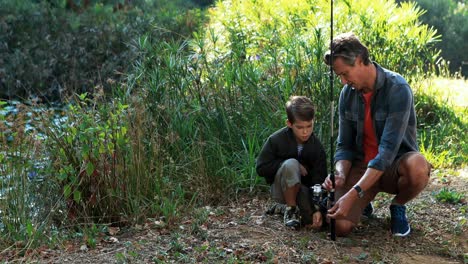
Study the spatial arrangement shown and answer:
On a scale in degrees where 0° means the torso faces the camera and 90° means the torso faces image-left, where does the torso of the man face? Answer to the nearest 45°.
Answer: approximately 45°

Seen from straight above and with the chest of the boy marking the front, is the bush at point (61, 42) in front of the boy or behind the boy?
behind

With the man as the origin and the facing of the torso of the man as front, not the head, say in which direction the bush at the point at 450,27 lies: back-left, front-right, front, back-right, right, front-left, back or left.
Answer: back-right

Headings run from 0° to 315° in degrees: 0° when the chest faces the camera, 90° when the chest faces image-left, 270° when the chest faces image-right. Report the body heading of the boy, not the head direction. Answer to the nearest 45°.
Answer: approximately 315°
